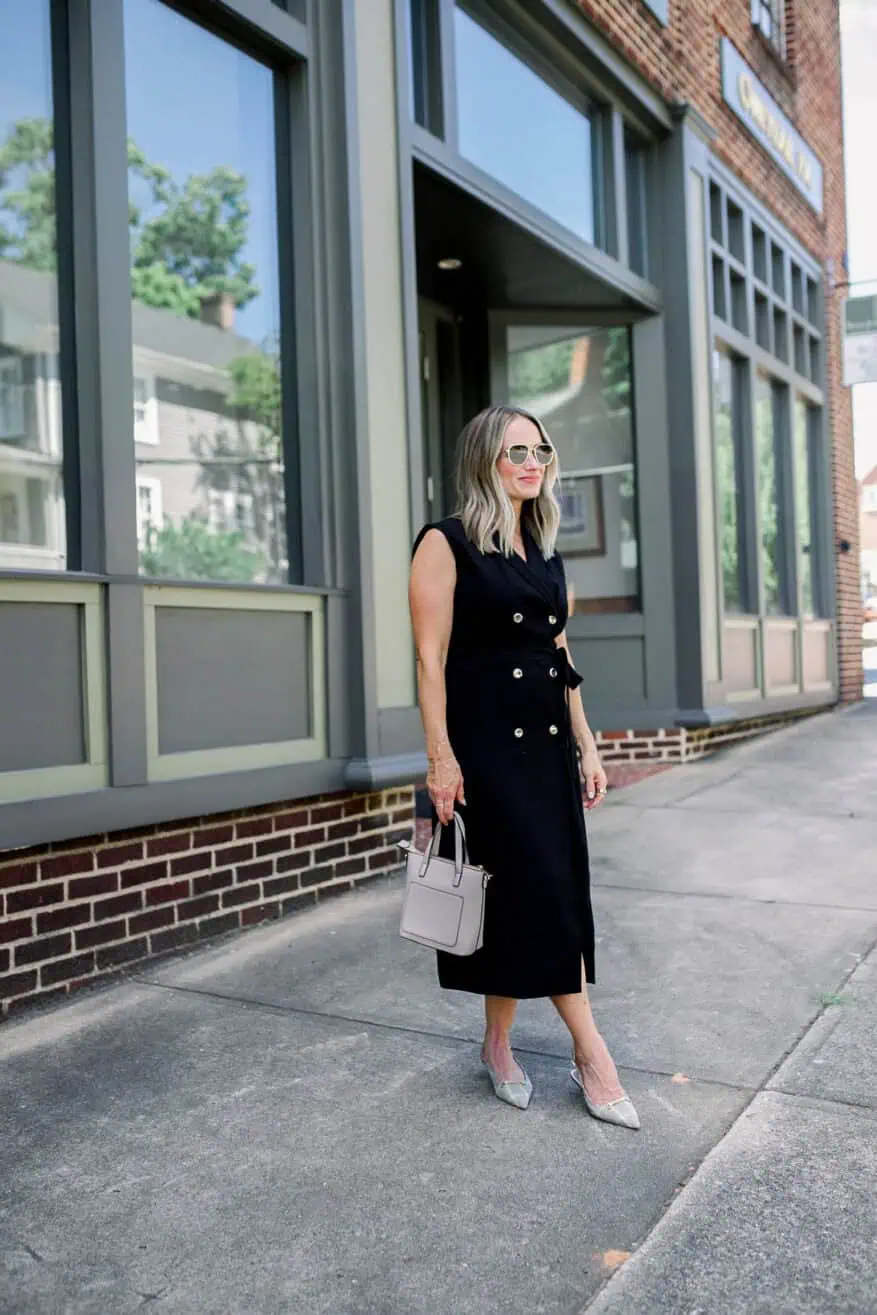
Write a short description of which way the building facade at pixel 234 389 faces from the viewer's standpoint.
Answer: facing the viewer and to the right of the viewer

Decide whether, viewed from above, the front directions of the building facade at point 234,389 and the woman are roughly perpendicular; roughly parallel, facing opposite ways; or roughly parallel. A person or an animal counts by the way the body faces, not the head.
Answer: roughly parallel

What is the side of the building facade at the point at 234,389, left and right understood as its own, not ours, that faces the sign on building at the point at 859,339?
left

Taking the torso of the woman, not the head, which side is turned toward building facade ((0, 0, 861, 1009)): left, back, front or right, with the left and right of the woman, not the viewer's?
back

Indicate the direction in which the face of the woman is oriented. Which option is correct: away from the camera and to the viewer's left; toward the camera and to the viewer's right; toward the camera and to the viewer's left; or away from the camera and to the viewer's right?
toward the camera and to the viewer's right

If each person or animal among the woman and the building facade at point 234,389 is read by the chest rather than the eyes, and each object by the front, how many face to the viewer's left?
0

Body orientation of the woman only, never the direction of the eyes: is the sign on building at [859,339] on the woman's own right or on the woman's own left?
on the woman's own left
